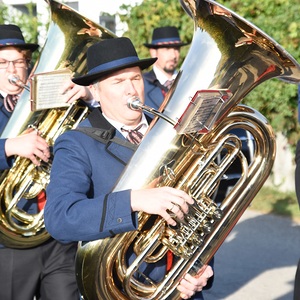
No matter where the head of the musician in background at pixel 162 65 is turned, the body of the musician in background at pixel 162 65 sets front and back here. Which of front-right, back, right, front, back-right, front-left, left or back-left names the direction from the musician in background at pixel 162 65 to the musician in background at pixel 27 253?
front-right

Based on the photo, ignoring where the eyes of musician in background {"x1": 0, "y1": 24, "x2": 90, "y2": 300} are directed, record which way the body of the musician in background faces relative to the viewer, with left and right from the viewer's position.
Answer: facing the viewer and to the right of the viewer

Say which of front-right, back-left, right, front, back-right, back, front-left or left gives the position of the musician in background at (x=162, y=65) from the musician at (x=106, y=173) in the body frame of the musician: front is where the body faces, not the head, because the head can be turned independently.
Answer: back-left

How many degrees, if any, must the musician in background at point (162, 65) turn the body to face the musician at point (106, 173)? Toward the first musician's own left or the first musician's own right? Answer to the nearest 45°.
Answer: approximately 45° to the first musician's own right

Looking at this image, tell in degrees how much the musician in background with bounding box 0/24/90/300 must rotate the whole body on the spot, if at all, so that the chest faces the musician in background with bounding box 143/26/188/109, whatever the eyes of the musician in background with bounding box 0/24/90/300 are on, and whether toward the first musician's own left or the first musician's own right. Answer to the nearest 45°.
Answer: approximately 135° to the first musician's own left

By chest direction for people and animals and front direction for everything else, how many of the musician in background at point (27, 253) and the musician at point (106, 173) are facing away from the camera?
0
